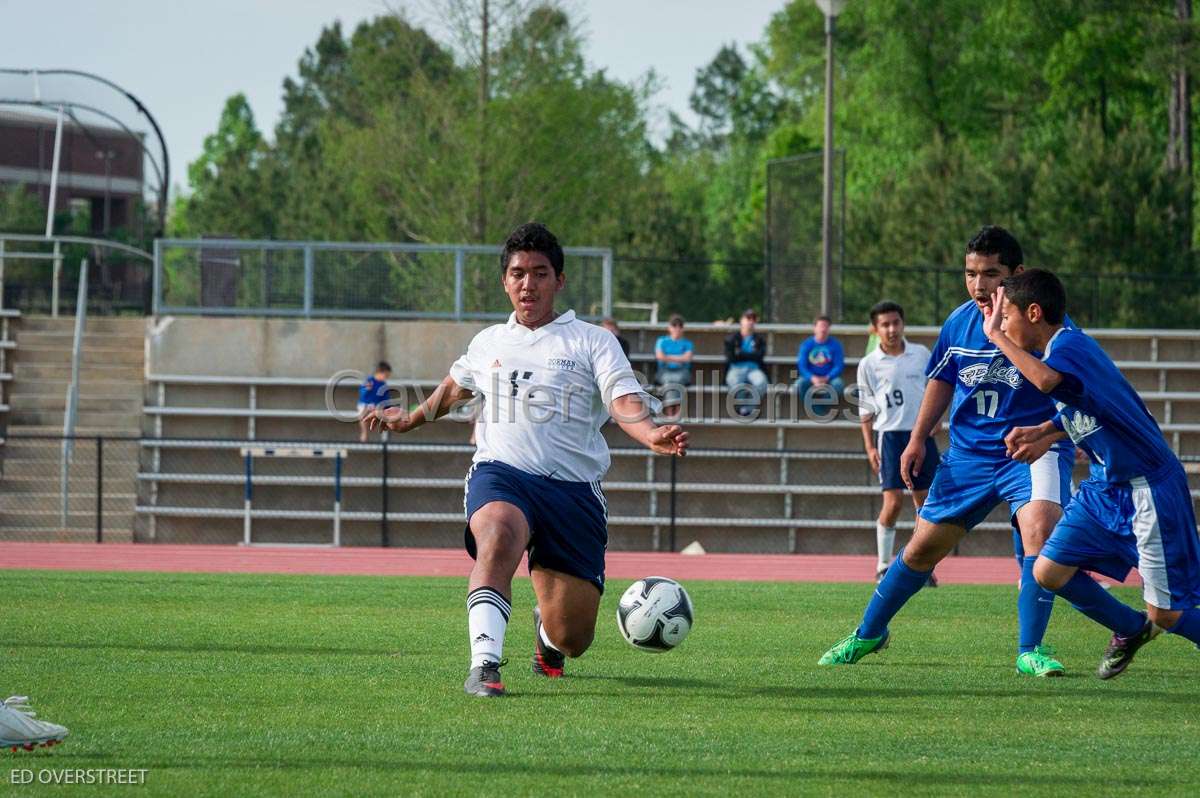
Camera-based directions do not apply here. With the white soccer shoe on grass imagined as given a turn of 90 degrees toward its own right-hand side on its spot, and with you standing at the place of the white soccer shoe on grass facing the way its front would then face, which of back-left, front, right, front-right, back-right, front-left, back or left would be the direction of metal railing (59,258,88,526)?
back

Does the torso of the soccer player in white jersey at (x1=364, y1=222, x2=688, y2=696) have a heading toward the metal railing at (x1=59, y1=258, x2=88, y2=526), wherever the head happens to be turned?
no

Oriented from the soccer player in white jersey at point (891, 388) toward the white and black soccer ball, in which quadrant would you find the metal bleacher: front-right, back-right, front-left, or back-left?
back-right

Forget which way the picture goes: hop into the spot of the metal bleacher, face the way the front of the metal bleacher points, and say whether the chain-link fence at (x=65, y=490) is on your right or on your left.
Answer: on your right

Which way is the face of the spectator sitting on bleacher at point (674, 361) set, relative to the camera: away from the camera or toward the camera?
toward the camera

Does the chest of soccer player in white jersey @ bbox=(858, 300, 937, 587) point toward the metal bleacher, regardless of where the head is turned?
no

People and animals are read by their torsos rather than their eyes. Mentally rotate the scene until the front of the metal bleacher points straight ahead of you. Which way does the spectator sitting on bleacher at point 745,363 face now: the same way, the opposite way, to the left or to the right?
the same way

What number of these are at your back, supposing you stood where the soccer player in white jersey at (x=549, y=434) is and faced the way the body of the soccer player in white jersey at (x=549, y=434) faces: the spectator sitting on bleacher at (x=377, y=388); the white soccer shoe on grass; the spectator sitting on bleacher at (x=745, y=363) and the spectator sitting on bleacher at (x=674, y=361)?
3

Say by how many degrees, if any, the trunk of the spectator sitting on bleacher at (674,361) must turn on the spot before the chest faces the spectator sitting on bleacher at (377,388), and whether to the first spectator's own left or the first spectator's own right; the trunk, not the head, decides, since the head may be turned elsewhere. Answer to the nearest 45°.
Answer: approximately 90° to the first spectator's own right

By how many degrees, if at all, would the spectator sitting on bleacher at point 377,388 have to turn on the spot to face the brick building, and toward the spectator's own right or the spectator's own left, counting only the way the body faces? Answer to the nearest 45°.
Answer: approximately 180°

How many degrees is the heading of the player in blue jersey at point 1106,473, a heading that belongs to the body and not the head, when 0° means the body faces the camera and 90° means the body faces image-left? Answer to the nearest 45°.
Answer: approximately 90°

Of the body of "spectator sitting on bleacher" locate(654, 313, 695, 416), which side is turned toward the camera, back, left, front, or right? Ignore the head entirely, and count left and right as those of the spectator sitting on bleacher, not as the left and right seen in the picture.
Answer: front

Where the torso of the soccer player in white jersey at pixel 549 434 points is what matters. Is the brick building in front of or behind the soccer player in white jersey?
behind

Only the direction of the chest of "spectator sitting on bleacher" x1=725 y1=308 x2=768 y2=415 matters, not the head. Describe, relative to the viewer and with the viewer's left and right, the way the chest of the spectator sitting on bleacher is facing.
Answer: facing the viewer

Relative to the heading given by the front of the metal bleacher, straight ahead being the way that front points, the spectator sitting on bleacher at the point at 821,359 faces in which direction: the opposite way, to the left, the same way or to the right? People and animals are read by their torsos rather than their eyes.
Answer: the same way

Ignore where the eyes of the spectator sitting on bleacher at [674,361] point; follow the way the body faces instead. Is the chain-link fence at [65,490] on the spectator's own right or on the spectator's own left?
on the spectator's own right

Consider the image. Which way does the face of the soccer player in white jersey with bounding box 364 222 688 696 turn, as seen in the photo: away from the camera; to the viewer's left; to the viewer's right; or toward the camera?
toward the camera

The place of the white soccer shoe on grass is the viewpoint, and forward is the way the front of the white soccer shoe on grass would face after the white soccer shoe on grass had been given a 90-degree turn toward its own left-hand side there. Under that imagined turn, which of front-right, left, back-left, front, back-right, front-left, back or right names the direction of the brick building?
front

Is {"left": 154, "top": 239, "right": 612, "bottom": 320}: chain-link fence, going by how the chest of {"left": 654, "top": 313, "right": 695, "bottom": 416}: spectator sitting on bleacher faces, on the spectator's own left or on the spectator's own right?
on the spectator's own right
